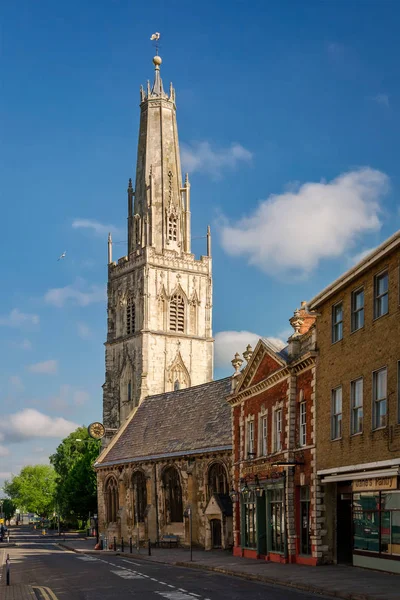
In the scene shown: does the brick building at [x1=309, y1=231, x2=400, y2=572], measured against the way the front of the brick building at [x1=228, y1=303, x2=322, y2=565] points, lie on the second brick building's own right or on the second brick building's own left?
on the second brick building's own left

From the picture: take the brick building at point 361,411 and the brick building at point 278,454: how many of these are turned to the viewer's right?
0

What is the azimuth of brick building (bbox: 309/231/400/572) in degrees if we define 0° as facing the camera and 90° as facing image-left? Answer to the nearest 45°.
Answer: approximately 45°

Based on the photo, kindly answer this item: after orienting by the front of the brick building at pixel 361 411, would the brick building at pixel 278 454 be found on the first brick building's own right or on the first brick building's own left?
on the first brick building's own right

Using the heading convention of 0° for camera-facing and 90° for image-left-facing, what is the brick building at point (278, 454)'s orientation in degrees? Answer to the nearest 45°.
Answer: approximately 45°
